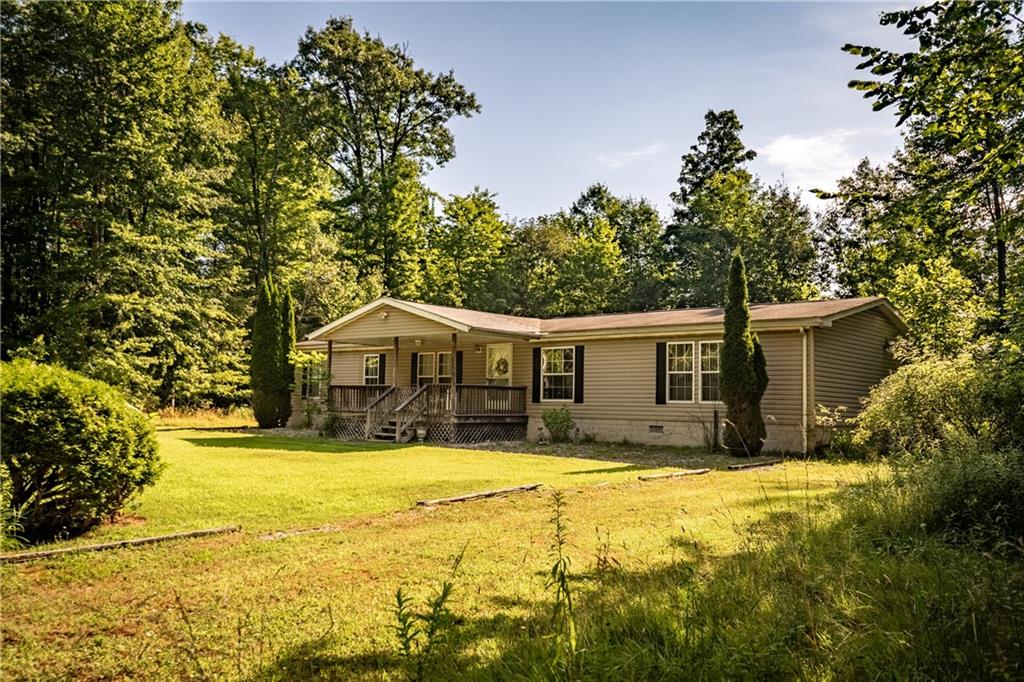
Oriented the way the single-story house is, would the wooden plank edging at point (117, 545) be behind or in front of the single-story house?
in front

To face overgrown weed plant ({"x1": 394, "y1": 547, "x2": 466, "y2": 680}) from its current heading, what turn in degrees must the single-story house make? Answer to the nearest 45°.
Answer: approximately 45° to its left

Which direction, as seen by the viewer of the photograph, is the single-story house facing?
facing the viewer and to the left of the viewer

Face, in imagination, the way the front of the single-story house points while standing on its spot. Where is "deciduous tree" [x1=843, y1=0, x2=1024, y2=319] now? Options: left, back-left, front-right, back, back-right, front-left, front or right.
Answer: front-left

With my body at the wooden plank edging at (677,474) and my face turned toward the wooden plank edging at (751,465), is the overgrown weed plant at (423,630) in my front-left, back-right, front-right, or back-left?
back-right

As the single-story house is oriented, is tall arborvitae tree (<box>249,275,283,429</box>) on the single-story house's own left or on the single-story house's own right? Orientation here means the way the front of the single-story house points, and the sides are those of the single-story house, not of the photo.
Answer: on the single-story house's own right

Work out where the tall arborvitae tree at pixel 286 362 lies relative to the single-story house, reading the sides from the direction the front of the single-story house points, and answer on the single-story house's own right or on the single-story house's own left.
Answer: on the single-story house's own right

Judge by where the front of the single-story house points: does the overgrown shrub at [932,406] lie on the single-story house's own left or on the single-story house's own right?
on the single-story house's own left

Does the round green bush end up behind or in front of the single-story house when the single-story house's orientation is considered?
in front
